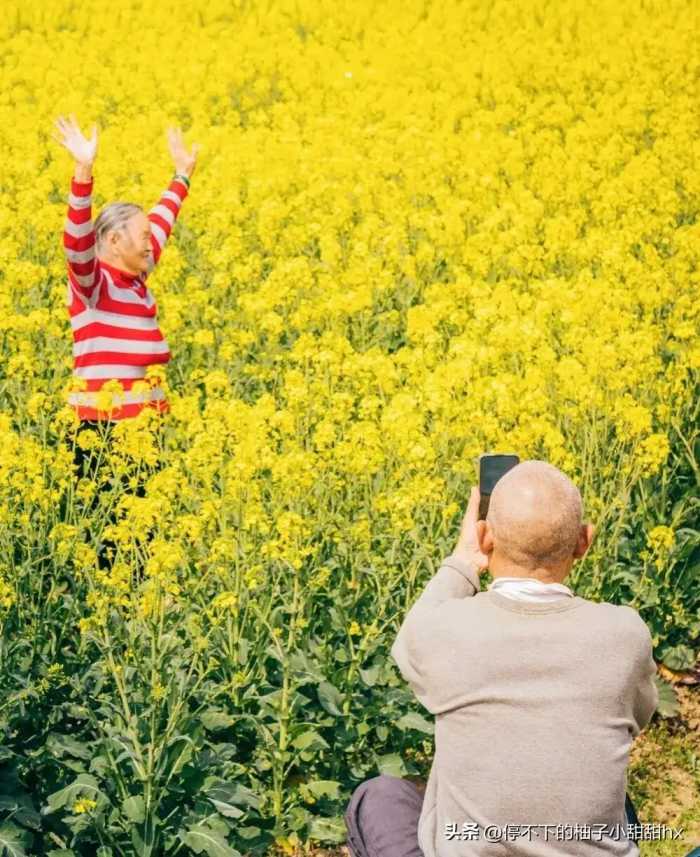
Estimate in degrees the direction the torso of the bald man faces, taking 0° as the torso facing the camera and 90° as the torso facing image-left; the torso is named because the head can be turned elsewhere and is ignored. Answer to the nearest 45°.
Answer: approximately 180°
